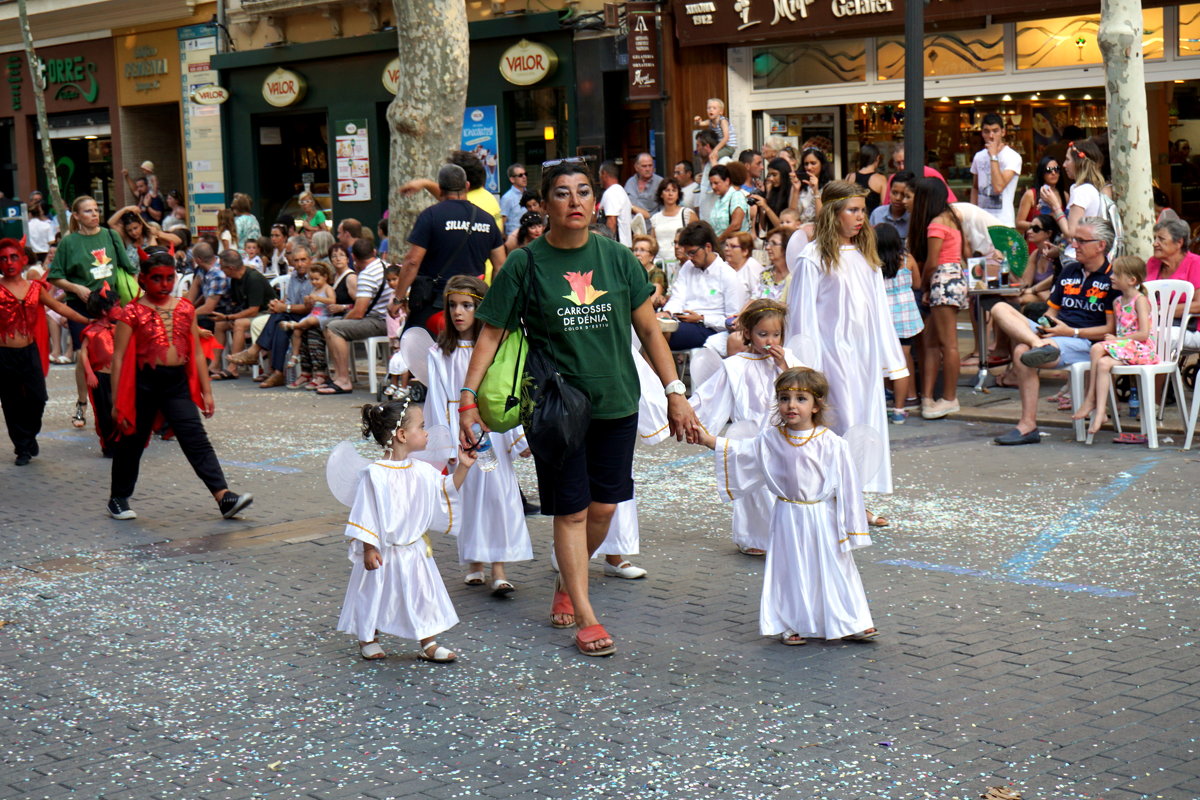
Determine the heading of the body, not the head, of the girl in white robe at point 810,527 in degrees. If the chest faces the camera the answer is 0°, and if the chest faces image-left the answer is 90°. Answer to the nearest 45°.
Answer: approximately 0°

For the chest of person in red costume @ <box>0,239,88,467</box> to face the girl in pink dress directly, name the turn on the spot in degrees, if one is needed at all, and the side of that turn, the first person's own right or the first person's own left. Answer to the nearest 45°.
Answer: approximately 45° to the first person's own left

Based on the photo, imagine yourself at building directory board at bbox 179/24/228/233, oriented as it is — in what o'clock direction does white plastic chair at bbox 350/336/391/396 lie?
The white plastic chair is roughly at 12 o'clock from the building directory board.

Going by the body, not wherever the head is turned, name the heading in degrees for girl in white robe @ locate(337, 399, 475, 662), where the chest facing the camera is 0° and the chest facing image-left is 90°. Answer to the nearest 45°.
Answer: approximately 315°

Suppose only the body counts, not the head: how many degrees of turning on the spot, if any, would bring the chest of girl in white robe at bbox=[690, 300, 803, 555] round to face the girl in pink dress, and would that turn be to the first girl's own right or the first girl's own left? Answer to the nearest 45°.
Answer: approximately 90° to the first girl's own left

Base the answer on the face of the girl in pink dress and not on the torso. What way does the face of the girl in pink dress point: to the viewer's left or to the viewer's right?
to the viewer's left
